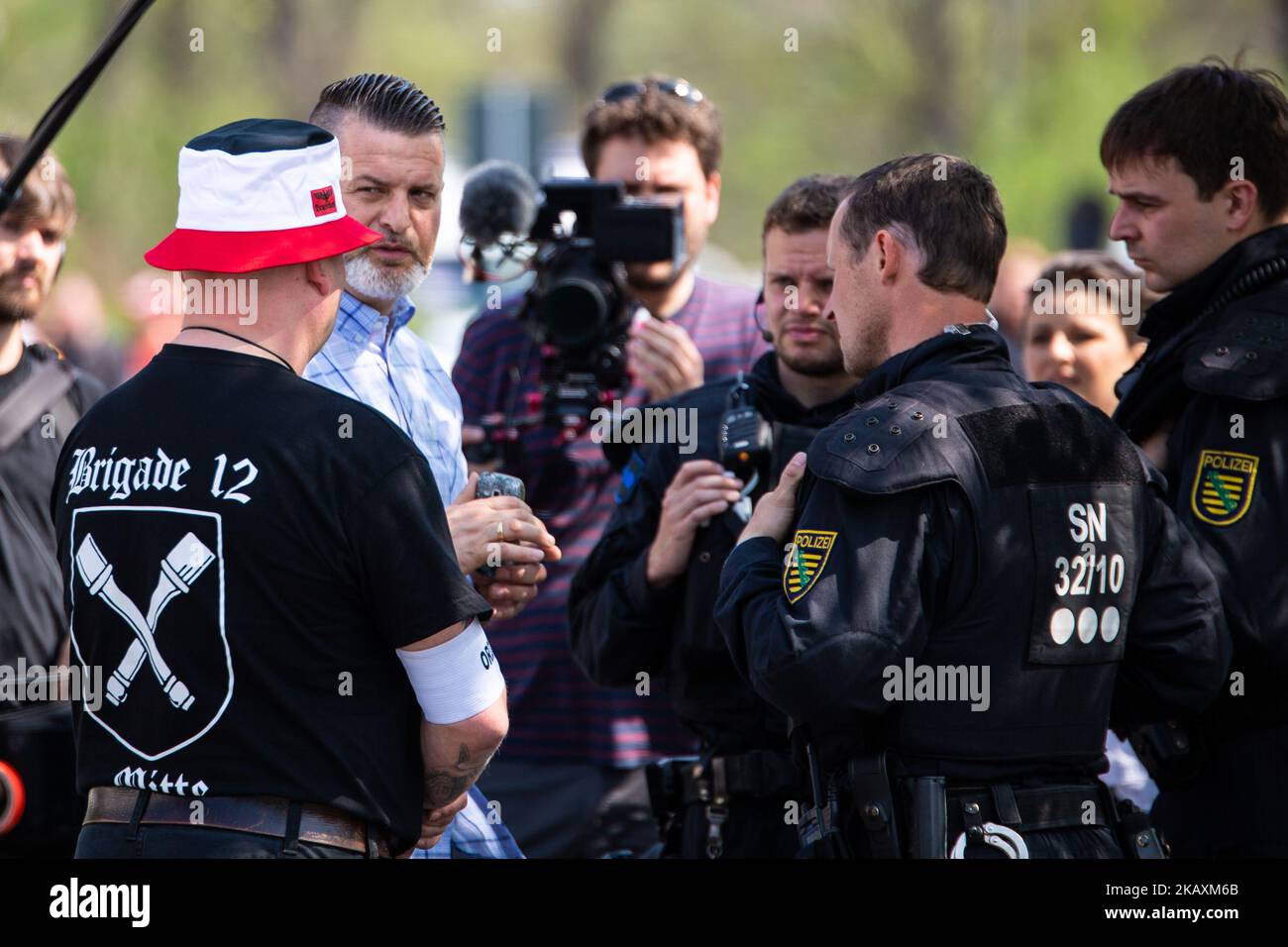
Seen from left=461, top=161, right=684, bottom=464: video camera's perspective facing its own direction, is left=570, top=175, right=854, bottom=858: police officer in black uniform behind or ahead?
ahead

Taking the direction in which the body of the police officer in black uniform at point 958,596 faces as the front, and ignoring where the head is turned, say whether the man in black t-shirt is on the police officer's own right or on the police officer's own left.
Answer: on the police officer's own left

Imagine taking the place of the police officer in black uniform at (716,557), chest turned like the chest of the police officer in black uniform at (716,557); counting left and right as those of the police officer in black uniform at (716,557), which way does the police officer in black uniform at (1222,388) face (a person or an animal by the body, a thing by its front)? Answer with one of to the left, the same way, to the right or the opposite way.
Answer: to the right

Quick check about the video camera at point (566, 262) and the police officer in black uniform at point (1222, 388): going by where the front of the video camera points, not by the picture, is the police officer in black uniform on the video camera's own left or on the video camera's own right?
on the video camera's own left

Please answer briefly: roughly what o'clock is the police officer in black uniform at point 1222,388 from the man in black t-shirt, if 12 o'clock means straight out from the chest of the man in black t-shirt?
The police officer in black uniform is roughly at 1 o'clock from the man in black t-shirt.

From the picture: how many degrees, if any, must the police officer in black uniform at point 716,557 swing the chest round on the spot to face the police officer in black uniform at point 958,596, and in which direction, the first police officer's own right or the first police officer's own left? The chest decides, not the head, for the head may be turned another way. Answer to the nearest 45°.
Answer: approximately 45° to the first police officer's own left

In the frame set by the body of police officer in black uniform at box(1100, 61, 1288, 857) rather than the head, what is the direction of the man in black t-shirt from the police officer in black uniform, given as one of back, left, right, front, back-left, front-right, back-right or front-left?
front-left

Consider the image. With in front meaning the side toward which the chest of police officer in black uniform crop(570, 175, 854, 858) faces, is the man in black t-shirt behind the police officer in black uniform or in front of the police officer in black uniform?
in front

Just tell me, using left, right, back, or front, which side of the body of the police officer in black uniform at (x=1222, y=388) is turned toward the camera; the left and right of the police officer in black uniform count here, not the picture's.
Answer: left

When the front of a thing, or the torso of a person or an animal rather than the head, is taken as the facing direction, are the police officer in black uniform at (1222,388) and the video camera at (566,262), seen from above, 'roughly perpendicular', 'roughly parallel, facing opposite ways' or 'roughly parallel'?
roughly perpendicular

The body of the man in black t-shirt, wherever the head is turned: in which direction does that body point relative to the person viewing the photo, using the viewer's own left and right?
facing away from the viewer and to the right of the viewer

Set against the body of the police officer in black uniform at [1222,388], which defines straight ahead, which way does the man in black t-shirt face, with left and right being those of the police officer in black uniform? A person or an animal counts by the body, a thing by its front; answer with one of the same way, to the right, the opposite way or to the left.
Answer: to the right
